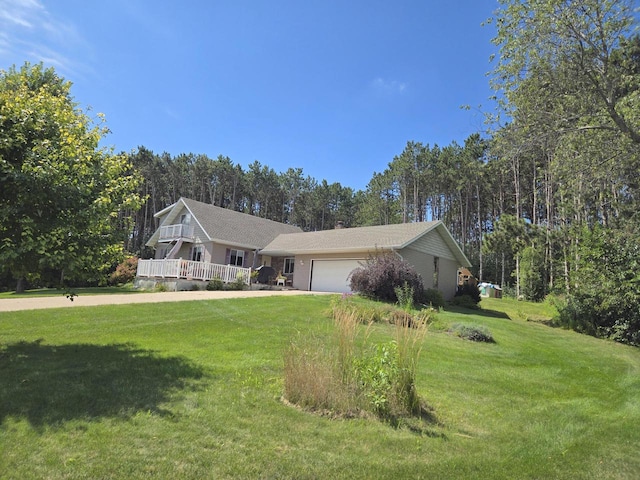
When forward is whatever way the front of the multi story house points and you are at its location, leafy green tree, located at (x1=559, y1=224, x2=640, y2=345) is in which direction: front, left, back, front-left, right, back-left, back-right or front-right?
front-left

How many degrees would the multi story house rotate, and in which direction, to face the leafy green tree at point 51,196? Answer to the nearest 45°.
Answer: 0° — it already faces it

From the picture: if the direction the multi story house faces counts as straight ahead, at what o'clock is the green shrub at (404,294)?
The green shrub is roughly at 11 o'clock from the multi story house.

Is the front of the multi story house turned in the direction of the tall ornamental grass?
yes

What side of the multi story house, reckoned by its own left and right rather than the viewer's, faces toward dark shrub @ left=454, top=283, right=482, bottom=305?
left

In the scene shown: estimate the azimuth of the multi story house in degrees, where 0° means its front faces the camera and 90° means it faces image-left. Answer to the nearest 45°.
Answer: approximately 0°

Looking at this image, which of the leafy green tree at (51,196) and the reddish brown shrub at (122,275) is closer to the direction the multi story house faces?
the leafy green tree
